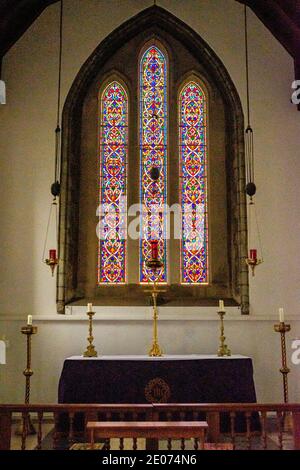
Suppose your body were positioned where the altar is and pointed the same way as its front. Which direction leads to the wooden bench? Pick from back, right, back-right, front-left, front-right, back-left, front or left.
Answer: front

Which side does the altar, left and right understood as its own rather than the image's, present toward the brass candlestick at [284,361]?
left

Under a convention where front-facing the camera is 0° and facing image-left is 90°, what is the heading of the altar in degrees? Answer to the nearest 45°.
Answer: approximately 0°

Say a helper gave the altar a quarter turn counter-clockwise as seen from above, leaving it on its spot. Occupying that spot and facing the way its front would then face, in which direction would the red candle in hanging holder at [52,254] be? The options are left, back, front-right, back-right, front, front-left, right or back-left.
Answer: back-left
